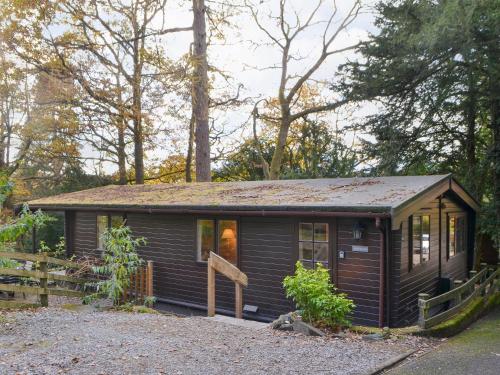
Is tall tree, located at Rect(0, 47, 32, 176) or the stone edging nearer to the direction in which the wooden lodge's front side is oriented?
the stone edging

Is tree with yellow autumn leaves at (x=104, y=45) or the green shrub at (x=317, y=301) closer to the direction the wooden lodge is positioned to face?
the green shrub

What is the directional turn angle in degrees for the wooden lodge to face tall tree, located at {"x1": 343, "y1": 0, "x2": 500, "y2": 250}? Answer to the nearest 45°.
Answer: approximately 180°

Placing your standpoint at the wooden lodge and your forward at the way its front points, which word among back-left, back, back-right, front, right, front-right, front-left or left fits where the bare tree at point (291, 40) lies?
back-right

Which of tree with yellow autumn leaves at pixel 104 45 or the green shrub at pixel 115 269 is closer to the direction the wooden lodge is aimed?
the green shrub

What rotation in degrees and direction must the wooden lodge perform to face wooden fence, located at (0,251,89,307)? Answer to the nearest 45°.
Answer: approximately 45° to its right

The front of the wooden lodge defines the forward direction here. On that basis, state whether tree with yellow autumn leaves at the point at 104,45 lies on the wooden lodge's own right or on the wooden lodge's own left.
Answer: on the wooden lodge's own right

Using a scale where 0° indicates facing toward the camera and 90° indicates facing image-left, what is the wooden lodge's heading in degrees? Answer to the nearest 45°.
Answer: approximately 45°
